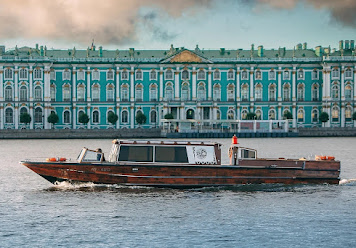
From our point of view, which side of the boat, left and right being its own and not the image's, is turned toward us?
left
